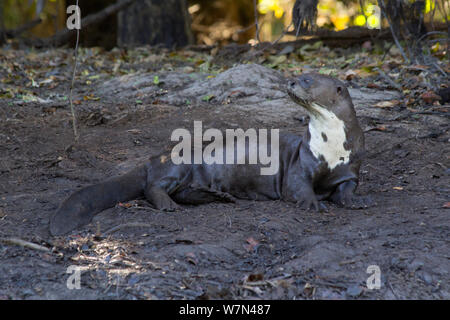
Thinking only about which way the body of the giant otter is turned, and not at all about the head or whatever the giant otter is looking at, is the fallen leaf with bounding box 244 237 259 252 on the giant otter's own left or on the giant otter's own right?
on the giant otter's own right

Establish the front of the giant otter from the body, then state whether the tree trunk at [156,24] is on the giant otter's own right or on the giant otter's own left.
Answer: on the giant otter's own left

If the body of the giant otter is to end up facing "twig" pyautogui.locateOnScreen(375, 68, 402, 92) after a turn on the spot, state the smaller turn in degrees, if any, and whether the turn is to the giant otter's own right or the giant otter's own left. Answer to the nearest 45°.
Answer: approximately 45° to the giant otter's own left

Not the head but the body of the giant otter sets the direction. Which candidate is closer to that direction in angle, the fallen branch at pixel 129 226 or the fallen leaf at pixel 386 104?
the fallen leaf

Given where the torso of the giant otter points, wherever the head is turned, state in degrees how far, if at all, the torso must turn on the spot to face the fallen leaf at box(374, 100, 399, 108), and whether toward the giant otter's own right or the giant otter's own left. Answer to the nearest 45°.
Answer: approximately 45° to the giant otter's own left

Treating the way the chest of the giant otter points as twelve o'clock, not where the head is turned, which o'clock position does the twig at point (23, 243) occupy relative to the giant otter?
The twig is roughly at 5 o'clock from the giant otter.

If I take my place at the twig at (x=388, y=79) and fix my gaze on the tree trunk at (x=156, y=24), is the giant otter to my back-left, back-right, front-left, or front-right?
back-left

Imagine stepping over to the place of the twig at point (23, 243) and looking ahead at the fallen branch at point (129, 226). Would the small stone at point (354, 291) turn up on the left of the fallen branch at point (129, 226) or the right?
right

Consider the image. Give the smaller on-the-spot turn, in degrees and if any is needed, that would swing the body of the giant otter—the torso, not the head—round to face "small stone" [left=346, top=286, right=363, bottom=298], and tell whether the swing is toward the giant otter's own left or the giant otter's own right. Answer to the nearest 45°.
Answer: approximately 90° to the giant otter's own right

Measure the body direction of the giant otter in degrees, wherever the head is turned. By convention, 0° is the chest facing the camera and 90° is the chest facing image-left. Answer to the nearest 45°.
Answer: approximately 270°

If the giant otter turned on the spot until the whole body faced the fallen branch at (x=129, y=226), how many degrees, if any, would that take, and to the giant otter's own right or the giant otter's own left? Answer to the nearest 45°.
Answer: approximately 135° to the giant otter's own right

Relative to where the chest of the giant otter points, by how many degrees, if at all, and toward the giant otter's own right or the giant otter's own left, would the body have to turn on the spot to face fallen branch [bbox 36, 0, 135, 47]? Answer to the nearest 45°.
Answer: approximately 90° to the giant otter's own left
